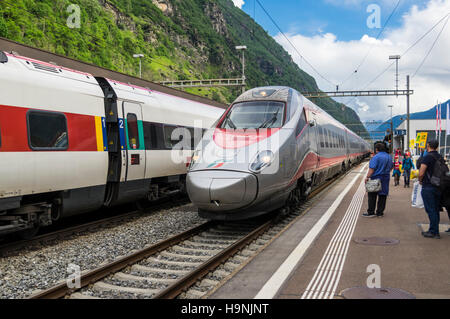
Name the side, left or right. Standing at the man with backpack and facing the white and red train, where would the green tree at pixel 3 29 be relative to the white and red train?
right

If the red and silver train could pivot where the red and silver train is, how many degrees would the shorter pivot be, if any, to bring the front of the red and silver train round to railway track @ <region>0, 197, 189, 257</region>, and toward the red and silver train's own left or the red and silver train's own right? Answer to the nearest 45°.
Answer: approximately 45° to the red and silver train's own right

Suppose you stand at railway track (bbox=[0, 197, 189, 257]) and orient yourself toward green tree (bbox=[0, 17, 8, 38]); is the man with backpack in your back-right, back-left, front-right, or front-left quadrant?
back-right

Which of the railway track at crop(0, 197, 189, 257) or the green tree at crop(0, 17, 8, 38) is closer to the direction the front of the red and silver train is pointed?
the railway track

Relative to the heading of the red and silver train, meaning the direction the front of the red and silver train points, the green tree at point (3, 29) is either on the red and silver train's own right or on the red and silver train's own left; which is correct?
on the red and silver train's own right

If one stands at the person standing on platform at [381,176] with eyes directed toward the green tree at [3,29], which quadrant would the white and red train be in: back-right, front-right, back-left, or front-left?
front-left

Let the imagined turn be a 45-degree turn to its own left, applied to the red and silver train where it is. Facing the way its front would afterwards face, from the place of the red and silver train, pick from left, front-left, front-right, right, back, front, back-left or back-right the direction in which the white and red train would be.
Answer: right

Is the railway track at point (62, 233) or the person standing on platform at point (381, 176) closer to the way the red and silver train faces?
the railway track

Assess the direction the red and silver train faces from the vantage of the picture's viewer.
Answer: facing the viewer and to the left of the viewer

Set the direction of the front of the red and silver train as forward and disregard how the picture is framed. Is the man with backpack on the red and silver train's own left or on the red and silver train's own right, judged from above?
on the red and silver train's own left
